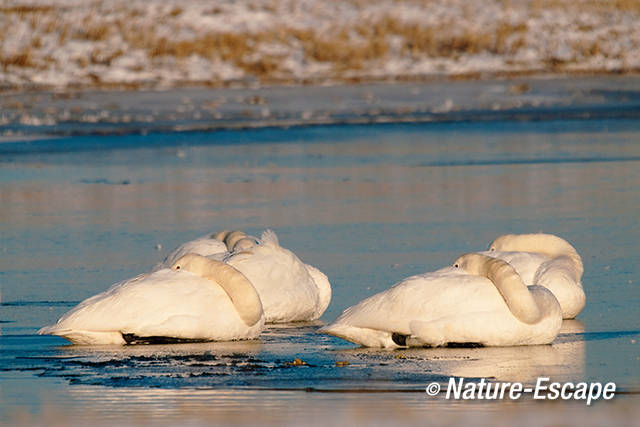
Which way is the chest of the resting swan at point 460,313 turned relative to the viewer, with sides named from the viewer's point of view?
facing to the right of the viewer

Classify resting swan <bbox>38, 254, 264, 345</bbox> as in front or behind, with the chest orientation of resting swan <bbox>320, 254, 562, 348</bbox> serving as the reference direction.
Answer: behind

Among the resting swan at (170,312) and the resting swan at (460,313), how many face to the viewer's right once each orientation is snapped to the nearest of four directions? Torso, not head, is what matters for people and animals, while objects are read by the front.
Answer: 2

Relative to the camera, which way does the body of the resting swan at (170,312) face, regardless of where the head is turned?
to the viewer's right

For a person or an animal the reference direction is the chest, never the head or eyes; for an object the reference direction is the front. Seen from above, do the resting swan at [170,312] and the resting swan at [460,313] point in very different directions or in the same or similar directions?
same or similar directions

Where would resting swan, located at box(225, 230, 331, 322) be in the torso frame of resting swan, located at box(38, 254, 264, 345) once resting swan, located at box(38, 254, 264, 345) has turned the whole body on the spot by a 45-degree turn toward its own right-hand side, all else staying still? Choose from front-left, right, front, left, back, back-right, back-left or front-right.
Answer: left

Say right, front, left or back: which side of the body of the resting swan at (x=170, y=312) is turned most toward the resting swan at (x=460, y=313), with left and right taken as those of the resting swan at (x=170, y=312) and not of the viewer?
front
